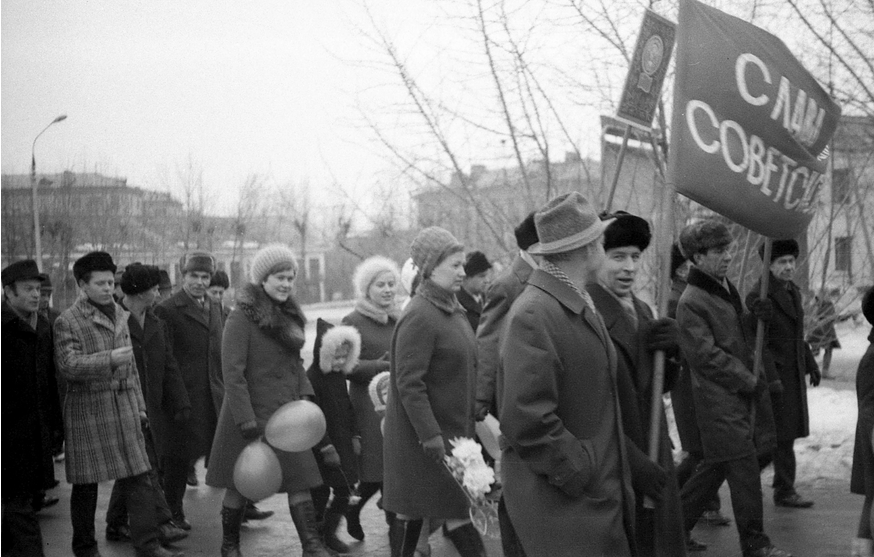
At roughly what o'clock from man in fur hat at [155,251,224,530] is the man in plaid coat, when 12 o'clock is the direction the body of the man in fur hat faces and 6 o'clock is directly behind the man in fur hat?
The man in plaid coat is roughly at 2 o'clock from the man in fur hat.

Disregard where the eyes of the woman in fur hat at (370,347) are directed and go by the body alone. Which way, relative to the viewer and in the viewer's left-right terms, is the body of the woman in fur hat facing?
facing the viewer and to the right of the viewer

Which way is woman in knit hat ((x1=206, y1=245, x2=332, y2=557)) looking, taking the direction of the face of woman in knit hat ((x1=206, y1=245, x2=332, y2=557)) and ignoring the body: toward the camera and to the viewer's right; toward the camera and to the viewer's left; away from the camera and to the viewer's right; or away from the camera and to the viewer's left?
toward the camera and to the viewer's right

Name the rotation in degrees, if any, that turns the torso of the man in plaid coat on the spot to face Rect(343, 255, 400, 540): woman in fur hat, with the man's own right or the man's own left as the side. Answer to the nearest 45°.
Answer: approximately 45° to the man's own left

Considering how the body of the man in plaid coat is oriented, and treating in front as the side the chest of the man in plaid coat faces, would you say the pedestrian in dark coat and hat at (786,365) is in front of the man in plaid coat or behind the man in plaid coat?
in front
